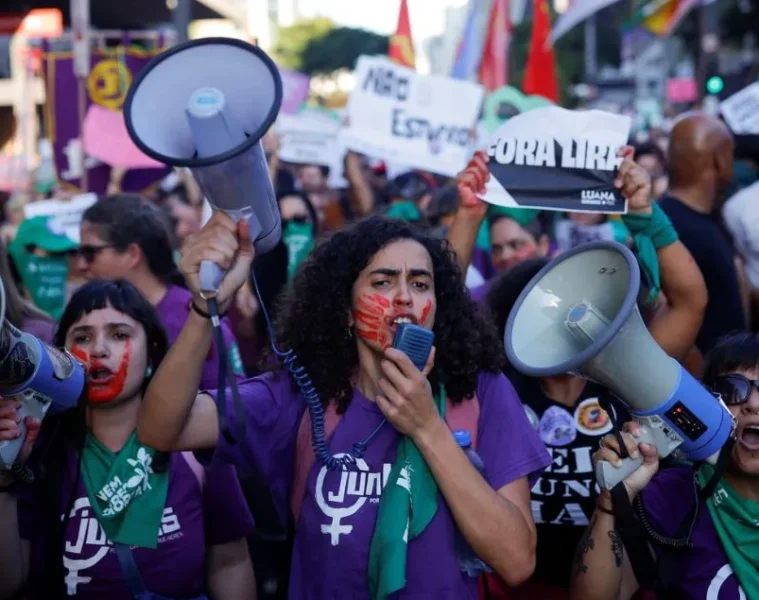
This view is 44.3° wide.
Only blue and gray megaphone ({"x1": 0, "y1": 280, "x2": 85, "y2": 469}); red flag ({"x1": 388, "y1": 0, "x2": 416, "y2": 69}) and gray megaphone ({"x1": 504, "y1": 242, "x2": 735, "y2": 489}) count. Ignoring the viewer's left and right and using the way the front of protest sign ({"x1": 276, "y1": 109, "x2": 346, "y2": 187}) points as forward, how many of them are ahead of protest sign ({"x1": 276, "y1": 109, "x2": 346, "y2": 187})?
2

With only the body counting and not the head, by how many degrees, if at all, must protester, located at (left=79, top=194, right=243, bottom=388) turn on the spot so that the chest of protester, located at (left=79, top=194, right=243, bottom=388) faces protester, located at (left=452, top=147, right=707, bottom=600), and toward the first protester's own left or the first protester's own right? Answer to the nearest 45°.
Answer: approximately 135° to the first protester's own left

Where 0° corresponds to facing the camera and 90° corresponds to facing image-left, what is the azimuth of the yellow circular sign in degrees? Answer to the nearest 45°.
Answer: approximately 0°

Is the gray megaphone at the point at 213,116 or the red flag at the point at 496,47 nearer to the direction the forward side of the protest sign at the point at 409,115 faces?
the gray megaphone

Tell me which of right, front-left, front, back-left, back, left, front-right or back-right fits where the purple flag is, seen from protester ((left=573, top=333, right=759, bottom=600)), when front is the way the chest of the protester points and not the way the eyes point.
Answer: back-right

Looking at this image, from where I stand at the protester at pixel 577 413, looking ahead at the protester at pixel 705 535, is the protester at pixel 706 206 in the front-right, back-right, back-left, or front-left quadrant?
back-left

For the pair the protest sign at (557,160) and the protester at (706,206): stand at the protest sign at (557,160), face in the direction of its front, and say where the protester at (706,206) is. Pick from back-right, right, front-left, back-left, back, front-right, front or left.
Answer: back-left

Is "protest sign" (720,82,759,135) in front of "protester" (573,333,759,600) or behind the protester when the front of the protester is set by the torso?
behind

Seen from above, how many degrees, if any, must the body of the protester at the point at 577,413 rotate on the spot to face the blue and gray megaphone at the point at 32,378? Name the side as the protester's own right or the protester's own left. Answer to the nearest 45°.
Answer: approximately 45° to the protester's own right
